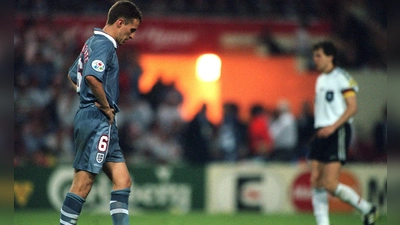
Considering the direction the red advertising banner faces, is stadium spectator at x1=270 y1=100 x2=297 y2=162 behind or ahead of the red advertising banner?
ahead

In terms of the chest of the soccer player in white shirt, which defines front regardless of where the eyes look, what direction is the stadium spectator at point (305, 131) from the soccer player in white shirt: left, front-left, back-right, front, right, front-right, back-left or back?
back-right

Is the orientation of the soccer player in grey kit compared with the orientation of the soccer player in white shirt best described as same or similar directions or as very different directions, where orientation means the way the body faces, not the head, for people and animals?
very different directions

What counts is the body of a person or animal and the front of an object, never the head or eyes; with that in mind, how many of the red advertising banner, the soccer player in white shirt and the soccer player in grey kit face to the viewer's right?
1

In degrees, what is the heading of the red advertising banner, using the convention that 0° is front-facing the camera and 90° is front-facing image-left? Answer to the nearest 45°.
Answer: approximately 0°

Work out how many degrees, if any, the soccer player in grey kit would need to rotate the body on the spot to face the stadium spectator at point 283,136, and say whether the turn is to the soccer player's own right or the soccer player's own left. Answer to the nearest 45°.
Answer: approximately 45° to the soccer player's own left

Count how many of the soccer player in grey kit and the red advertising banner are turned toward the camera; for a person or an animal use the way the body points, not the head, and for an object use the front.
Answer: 1

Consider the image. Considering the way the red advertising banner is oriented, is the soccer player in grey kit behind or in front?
in front
